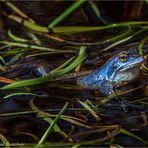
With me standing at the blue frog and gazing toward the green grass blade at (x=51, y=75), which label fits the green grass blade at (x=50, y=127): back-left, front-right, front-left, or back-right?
front-left

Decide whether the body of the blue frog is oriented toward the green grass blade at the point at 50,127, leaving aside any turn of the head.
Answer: no

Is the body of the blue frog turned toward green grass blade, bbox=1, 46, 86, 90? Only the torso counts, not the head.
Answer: no

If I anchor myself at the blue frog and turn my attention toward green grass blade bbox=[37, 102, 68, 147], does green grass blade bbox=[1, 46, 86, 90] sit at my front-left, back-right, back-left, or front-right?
front-right

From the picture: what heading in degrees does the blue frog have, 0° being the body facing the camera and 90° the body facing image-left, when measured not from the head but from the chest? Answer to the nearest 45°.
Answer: approximately 270°

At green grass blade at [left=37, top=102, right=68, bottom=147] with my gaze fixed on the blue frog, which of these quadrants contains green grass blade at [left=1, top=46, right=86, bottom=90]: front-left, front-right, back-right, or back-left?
front-left
